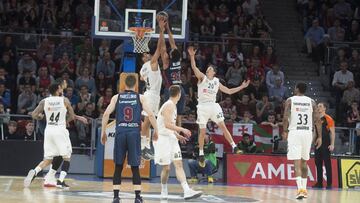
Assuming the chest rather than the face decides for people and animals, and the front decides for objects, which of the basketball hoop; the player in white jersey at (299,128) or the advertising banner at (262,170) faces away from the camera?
the player in white jersey

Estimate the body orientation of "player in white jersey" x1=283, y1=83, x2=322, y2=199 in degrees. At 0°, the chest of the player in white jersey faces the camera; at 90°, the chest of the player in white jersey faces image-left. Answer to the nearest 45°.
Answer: approximately 180°

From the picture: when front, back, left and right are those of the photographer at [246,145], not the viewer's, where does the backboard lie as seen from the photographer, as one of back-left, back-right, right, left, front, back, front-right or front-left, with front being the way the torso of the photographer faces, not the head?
front-right

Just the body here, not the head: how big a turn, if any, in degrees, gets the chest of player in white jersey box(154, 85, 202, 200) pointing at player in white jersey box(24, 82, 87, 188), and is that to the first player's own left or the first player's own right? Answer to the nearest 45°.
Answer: approximately 135° to the first player's own left

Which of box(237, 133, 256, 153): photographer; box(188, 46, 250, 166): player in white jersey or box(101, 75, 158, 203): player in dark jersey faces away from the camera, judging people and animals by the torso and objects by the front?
the player in dark jersey

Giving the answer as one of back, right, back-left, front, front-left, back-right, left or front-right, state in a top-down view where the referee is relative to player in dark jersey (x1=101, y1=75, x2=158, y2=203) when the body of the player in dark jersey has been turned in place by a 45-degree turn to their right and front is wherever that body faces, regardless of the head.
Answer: front

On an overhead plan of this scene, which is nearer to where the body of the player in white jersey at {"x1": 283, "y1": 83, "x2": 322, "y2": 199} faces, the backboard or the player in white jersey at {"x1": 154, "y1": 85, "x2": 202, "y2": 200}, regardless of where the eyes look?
the backboard

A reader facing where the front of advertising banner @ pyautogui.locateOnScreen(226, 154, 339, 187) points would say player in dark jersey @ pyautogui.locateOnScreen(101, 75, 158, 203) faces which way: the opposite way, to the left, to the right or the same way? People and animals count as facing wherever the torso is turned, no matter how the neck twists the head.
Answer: the opposite way
